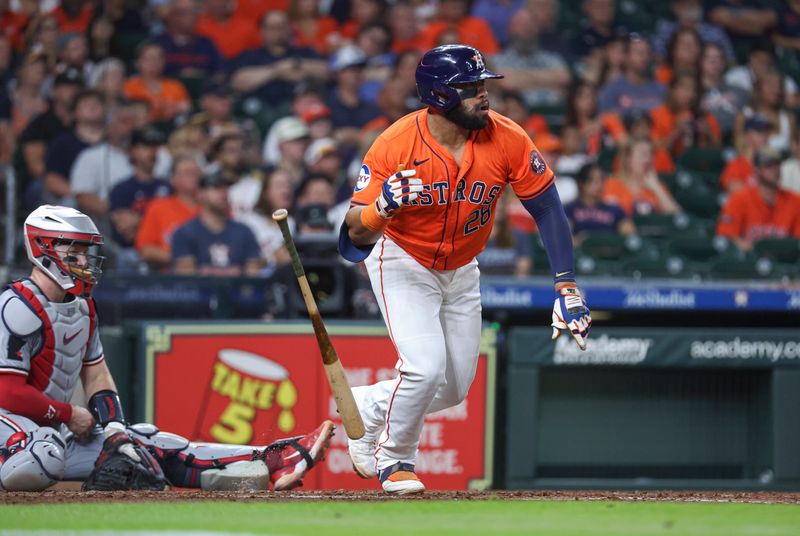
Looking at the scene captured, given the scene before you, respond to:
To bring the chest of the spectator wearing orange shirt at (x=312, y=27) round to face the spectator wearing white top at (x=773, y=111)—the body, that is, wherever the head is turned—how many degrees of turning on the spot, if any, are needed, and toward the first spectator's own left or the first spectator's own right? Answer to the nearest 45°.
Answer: approximately 90° to the first spectator's own left

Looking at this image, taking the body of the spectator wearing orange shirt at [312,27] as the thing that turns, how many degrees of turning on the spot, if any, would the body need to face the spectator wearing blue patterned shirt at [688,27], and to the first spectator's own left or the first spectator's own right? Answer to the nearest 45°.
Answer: approximately 90° to the first spectator's own left

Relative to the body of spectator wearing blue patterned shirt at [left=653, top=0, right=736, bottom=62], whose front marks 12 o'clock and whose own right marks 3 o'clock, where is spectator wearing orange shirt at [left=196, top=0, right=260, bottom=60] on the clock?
The spectator wearing orange shirt is roughly at 2 o'clock from the spectator wearing blue patterned shirt.

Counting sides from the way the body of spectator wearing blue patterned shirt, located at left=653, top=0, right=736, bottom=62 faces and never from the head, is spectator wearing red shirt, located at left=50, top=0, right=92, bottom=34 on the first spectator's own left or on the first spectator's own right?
on the first spectator's own right

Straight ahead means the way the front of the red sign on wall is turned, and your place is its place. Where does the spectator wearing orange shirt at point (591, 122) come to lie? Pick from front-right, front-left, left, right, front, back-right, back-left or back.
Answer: back-left

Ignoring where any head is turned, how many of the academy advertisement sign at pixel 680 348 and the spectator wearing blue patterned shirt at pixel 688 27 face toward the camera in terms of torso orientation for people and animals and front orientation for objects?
2

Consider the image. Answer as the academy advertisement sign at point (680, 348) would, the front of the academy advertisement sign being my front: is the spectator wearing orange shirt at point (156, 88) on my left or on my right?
on my right

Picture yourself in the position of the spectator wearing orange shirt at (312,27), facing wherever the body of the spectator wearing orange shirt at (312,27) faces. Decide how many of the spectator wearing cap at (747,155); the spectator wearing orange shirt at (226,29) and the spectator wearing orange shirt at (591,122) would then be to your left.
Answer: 2

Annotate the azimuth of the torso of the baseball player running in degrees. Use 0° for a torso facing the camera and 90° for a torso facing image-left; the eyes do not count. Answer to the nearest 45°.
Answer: approximately 315°

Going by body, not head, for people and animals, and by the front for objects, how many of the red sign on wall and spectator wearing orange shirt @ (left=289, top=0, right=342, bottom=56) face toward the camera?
2

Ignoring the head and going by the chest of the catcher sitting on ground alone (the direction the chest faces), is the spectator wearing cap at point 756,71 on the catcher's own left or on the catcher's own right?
on the catcher's own left
